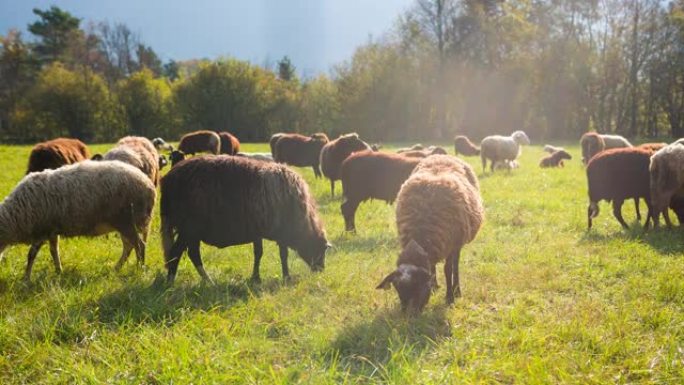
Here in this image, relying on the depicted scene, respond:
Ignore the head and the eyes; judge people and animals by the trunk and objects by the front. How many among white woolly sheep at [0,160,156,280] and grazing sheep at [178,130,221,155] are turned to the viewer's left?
2

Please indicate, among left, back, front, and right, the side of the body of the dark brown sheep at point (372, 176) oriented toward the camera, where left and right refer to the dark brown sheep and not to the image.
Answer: right

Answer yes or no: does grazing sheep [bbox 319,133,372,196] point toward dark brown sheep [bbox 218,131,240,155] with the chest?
no

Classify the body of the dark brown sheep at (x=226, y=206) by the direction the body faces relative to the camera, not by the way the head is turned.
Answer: to the viewer's right

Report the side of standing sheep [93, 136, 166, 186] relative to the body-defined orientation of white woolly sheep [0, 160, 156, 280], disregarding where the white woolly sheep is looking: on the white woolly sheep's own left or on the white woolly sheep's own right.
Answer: on the white woolly sheep's own right

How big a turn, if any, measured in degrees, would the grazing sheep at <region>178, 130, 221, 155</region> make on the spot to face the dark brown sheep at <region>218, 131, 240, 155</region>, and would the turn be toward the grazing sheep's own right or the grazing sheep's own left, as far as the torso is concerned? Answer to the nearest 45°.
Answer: approximately 135° to the grazing sheep's own right

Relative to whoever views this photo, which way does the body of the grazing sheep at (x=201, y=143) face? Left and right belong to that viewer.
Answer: facing to the left of the viewer

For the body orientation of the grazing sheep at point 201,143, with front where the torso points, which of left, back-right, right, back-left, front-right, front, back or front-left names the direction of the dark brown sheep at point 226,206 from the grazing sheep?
left
